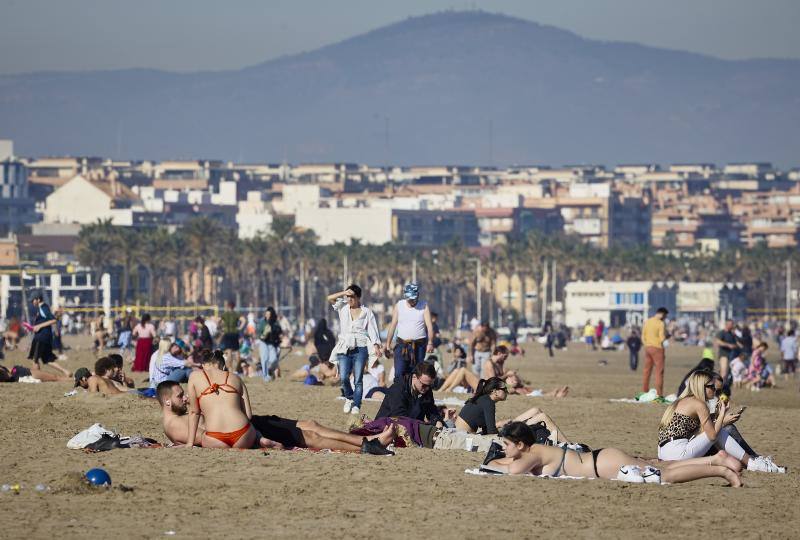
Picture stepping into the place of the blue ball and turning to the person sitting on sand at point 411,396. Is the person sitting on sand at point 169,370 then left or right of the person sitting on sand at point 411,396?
left

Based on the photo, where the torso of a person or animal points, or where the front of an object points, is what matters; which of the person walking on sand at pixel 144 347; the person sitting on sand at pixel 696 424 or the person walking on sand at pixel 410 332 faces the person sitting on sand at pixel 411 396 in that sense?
the person walking on sand at pixel 410 332

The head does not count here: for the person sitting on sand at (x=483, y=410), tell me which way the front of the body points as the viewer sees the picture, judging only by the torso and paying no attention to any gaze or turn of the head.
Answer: to the viewer's right

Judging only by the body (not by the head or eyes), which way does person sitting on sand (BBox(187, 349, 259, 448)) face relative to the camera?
away from the camera

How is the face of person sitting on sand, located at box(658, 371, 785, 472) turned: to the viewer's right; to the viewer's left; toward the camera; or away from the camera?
to the viewer's right

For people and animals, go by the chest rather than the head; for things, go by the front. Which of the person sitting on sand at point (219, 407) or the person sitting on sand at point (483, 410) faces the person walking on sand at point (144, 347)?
the person sitting on sand at point (219, 407)
